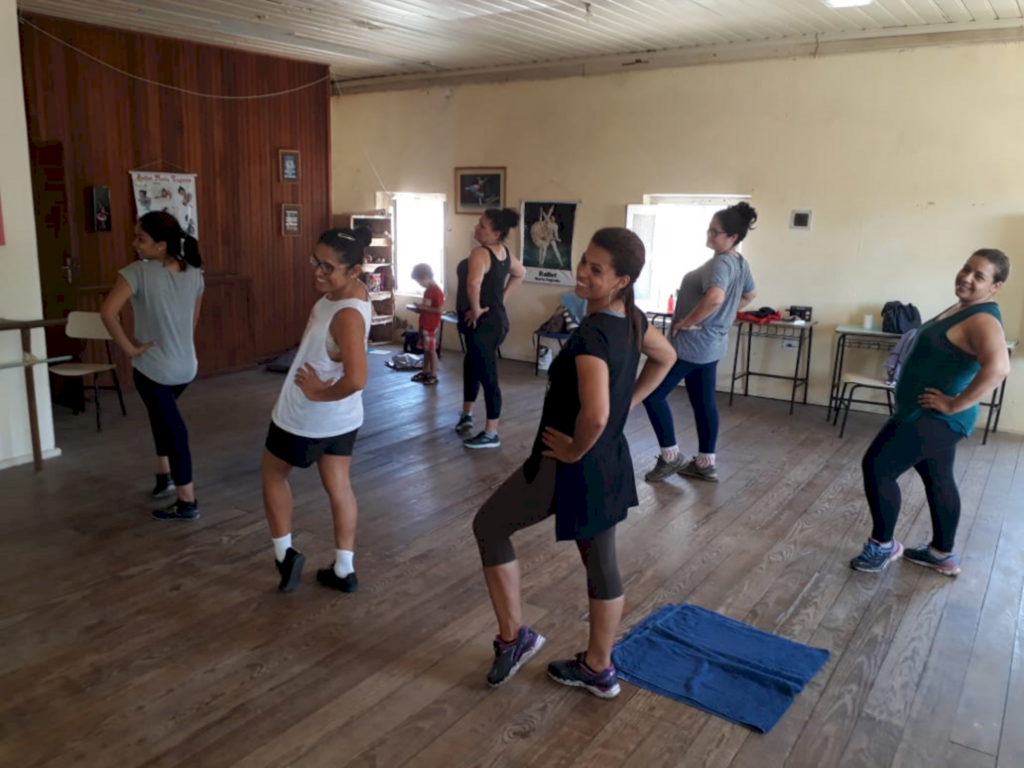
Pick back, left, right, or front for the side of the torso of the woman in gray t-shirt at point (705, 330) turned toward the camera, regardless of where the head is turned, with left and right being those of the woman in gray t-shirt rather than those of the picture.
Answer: left

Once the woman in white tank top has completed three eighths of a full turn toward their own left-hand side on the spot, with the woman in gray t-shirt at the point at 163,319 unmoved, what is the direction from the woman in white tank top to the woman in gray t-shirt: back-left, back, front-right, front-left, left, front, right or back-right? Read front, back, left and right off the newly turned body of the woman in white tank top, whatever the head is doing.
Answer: back-left

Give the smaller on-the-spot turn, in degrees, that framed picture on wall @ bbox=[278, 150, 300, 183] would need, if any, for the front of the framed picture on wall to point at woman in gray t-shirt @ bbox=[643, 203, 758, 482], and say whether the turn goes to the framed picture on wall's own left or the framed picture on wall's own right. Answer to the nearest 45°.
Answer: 0° — it already faces them

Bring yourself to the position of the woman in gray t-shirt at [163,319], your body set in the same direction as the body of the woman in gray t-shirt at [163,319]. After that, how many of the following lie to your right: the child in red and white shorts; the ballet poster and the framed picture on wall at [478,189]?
3

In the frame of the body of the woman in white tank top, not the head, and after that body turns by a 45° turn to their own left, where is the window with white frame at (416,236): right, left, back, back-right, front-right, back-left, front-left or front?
back

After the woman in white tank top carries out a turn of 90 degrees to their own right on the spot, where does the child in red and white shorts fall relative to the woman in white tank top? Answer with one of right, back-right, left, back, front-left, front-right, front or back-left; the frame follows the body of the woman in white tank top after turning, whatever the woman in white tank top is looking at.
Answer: front-right

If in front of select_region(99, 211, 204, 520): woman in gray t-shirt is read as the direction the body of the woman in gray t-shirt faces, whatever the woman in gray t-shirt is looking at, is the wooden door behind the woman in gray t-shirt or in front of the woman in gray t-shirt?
in front

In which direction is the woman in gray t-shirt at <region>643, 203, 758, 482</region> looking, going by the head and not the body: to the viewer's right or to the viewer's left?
to the viewer's left

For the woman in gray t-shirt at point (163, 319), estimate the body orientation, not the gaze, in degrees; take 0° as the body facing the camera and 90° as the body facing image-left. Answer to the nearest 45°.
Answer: approximately 135°

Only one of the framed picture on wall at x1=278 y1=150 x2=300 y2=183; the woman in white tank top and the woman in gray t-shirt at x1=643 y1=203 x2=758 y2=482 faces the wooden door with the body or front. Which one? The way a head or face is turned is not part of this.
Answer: the woman in gray t-shirt

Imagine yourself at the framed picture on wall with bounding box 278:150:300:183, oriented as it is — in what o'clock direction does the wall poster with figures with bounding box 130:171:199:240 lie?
The wall poster with figures is roughly at 3 o'clock from the framed picture on wall.

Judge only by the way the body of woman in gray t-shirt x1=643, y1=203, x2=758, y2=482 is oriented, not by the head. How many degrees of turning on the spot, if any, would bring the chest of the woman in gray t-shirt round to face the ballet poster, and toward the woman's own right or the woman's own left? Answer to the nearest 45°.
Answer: approximately 45° to the woman's own right

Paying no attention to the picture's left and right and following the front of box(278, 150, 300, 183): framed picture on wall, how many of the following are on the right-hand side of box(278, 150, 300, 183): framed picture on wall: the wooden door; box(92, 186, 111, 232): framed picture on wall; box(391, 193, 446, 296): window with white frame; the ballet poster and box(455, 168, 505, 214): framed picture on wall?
2

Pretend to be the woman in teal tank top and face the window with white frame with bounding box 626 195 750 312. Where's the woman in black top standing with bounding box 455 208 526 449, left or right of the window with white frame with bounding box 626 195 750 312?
left

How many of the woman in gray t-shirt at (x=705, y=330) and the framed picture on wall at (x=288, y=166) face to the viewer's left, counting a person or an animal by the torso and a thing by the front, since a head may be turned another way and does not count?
1

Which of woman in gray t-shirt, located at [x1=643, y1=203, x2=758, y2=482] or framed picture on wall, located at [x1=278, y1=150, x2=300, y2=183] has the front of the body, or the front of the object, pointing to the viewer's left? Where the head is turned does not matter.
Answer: the woman in gray t-shirt

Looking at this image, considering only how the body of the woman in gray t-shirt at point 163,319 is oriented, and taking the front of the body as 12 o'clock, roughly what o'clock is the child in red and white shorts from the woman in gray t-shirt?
The child in red and white shorts is roughly at 3 o'clock from the woman in gray t-shirt.
